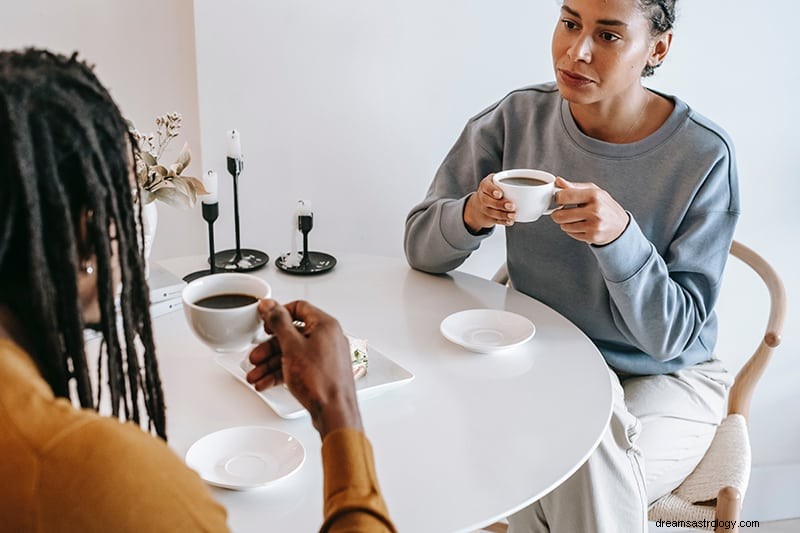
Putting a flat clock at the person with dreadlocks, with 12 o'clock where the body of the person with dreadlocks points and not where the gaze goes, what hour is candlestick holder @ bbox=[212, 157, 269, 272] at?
The candlestick holder is roughly at 11 o'clock from the person with dreadlocks.

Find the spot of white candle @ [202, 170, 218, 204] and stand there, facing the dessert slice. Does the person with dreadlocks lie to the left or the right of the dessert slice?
right

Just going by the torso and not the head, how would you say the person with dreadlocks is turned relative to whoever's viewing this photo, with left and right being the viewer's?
facing away from the viewer and to the right of the viewer

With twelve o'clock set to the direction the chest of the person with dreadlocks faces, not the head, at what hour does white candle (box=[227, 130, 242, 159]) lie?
The white candle is roughly at 11 o'clock from the person with dreadlocks.

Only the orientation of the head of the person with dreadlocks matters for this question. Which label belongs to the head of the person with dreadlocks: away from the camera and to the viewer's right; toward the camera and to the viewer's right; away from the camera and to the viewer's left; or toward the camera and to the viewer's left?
away from the camera and to the viewer's right

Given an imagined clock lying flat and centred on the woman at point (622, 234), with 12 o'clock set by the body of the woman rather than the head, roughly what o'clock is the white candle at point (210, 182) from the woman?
The white candle is roughly at 1 o'clock from the woman.

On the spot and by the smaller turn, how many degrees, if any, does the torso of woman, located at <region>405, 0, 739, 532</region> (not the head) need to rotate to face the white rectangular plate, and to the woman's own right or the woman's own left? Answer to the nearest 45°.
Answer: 0° — they already face it

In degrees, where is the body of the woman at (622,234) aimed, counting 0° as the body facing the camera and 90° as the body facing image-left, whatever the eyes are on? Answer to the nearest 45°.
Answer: approximately 45°

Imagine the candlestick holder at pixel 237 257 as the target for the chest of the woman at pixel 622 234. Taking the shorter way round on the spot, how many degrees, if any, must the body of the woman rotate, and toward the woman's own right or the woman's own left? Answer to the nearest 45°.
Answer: approximately 45° to the woman's own right
